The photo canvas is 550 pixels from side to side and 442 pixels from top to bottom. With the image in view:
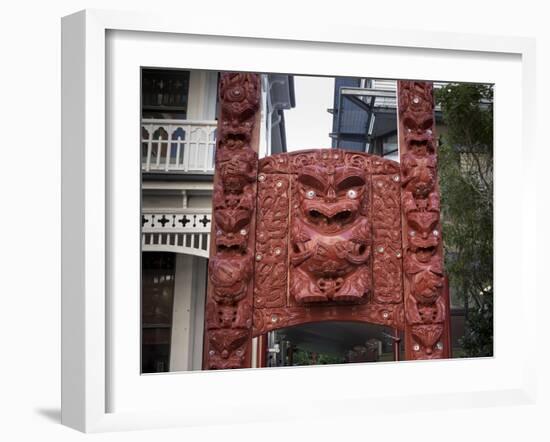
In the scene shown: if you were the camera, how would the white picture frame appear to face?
facing the viewer and to the right of the viewer
